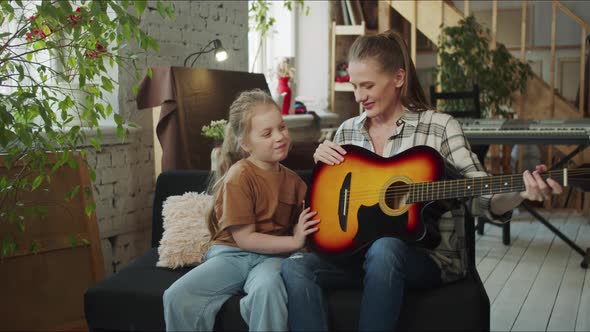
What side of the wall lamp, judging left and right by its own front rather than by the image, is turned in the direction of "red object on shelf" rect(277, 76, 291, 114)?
left

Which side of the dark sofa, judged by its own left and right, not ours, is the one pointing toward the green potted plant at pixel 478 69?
back

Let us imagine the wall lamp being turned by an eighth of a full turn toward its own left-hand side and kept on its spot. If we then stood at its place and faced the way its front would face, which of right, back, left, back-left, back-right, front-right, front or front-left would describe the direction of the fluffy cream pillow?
right

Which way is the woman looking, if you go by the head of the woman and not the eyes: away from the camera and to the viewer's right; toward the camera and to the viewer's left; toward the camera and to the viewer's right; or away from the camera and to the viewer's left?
toward the camera and to the viewer's left

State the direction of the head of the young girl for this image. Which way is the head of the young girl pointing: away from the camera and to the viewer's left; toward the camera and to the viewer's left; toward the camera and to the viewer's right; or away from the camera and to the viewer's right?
toward the camera and to the viewer's right

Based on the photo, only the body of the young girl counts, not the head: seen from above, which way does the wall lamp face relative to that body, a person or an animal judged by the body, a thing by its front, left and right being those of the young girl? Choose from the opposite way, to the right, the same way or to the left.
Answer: the same way

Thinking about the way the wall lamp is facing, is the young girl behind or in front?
in front

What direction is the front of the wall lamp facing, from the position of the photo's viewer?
facing the viewer and to the right of the viewer

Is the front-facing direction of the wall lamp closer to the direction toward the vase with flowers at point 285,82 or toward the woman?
the woman

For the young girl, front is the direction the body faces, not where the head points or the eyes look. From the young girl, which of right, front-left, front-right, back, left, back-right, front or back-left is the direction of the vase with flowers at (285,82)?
back-left

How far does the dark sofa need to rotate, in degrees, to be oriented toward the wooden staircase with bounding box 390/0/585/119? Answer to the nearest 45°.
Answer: approximately 180°

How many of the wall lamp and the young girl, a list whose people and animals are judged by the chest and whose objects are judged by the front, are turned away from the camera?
0

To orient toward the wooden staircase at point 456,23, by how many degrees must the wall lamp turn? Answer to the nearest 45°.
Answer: approximately 90° to its left

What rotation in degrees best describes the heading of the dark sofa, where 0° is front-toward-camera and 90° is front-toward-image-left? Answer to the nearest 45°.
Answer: approximately 0°

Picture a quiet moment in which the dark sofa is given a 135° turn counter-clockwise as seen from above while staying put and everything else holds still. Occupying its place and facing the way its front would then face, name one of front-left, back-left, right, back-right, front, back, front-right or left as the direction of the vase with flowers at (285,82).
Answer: front-left

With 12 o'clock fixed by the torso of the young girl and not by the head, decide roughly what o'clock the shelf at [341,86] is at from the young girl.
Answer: The shelf is roughly at 8 o'clock from the young girl.
